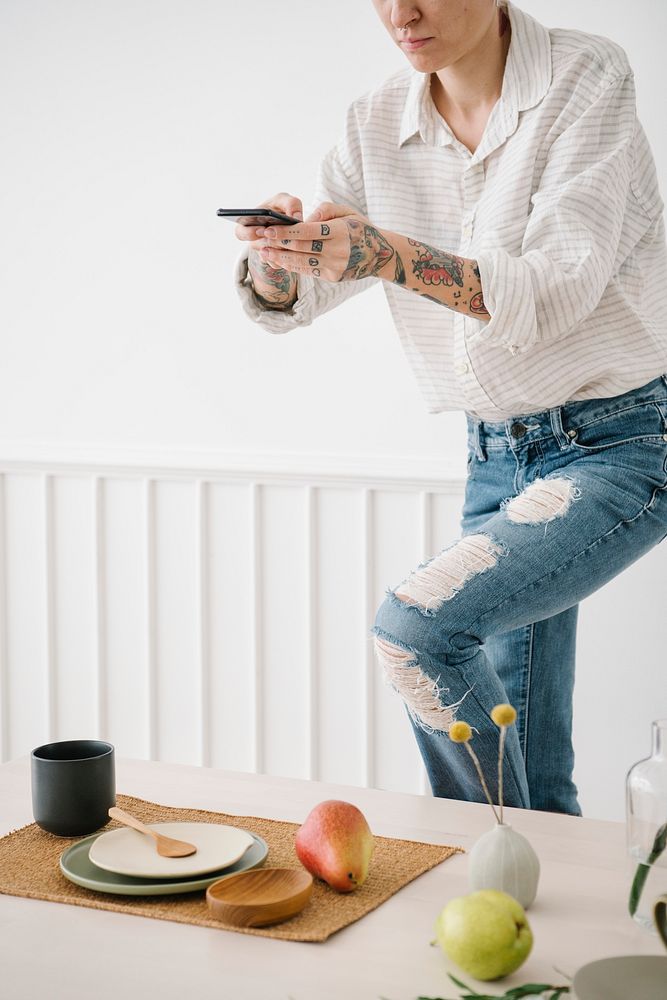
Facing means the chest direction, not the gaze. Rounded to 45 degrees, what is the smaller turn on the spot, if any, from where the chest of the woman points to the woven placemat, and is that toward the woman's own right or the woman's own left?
0° — they already face it

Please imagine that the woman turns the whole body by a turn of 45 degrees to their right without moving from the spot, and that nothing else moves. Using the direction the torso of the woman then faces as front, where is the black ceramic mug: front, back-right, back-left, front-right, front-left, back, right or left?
front-left

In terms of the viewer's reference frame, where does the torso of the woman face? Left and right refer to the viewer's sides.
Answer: facing the viewer and to the left of the viewer

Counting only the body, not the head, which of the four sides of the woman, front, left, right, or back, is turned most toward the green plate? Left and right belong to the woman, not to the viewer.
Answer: front

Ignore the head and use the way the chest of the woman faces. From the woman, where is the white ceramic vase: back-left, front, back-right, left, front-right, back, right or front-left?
front-left

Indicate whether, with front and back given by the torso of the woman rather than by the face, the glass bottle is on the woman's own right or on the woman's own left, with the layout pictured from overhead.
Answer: on the woman's own left

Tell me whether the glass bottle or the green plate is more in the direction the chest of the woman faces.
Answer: the green plate
